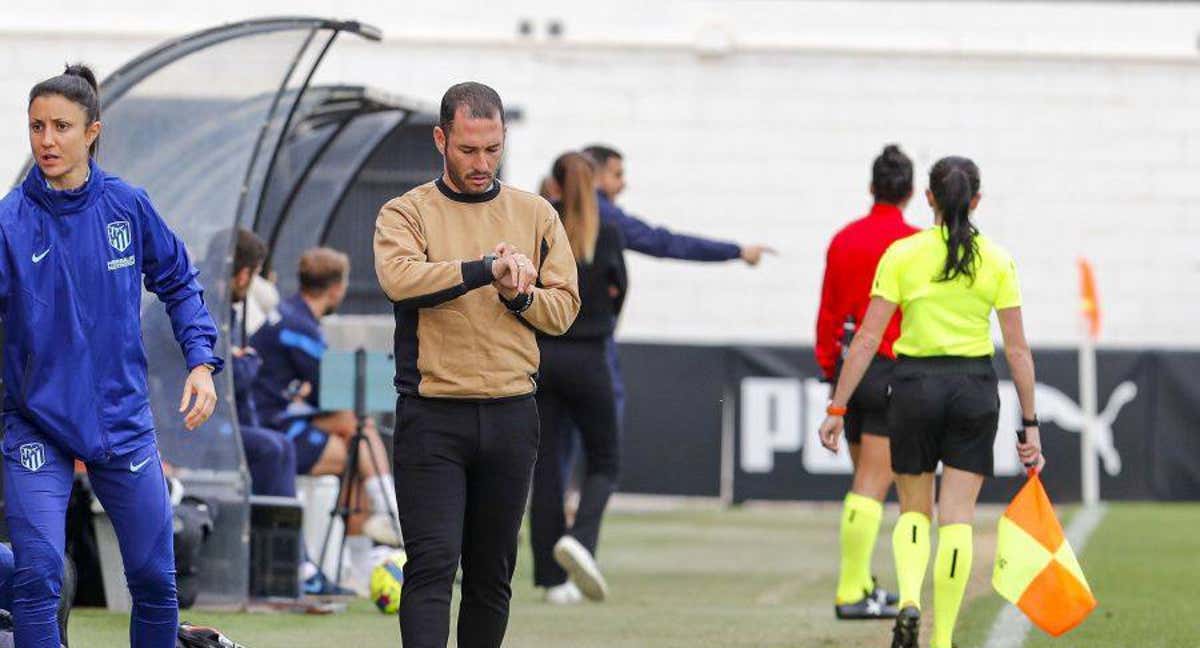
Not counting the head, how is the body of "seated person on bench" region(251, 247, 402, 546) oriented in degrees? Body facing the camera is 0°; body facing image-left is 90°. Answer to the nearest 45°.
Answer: approximately 270°

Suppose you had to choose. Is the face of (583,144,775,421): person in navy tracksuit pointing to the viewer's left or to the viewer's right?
to the viewer's right

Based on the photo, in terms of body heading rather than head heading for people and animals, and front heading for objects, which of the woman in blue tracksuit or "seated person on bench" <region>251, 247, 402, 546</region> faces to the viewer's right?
the seated person on bench

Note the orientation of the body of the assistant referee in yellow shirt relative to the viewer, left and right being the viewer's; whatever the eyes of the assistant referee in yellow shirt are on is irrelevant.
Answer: facing away from the viewer

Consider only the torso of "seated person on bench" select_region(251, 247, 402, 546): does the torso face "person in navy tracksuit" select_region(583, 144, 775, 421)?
yes

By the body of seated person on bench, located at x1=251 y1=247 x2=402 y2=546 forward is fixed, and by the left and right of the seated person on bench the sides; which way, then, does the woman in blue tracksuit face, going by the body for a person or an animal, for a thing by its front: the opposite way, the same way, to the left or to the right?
to the right

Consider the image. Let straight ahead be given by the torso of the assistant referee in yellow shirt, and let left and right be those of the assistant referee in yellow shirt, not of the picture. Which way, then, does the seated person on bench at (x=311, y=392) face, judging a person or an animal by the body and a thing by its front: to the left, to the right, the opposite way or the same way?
to the right

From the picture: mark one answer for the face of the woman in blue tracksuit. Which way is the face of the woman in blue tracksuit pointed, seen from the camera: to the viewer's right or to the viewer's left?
to the viewer's left

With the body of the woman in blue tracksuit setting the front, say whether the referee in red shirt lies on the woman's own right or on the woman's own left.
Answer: on the woman's own left
